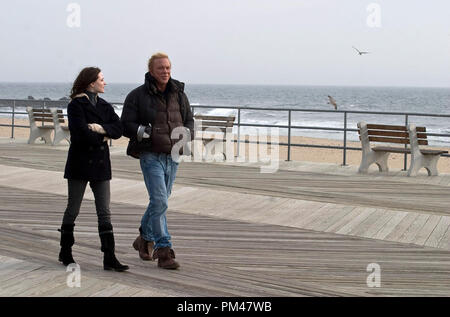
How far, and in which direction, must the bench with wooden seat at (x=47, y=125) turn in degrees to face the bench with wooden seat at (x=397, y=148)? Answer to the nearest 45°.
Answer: approximately 90° to its right

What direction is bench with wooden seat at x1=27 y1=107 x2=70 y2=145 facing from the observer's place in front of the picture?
facing away from the viewer and to the right of the viewer

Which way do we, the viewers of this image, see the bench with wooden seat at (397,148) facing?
facing away from the viewer and to the right of the viewer

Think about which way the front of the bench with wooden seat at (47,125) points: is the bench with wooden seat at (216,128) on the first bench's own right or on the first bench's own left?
on the first bench's own right

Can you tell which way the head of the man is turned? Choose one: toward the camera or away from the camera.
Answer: toward the camera

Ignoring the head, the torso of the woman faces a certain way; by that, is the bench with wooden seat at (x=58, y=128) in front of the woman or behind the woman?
behind

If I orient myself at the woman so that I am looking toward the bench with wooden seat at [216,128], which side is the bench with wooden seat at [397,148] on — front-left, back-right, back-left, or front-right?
front-right

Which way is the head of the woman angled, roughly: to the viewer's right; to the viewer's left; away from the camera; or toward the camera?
to the viewer's right
